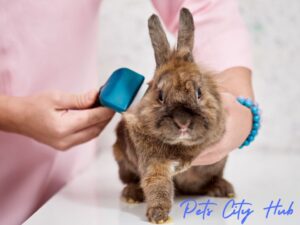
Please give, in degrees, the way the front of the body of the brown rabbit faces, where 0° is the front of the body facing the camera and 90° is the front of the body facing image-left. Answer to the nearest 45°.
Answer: approximately 0°
